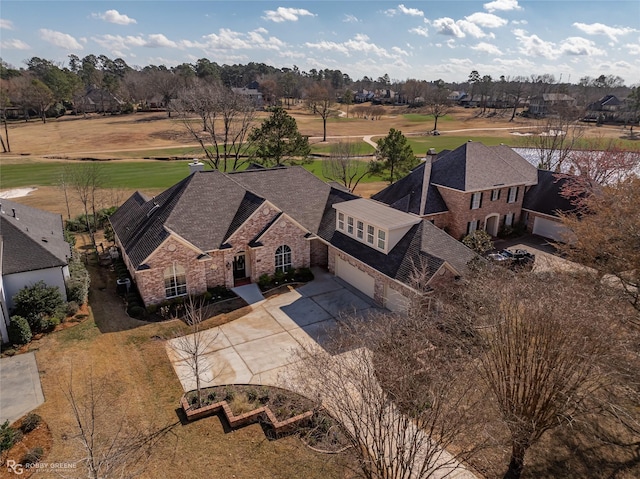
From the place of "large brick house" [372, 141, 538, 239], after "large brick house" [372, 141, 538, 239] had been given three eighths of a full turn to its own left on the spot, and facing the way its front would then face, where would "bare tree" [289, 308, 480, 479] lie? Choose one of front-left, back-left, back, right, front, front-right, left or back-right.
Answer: back

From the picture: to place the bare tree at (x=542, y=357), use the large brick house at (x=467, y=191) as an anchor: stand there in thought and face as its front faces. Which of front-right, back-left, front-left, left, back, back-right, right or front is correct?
front-right

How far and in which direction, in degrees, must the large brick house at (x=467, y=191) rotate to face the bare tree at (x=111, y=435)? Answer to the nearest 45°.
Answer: approximately 45° to its right

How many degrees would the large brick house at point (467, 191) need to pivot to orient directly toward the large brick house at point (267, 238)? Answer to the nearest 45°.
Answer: approximately 90° to its right

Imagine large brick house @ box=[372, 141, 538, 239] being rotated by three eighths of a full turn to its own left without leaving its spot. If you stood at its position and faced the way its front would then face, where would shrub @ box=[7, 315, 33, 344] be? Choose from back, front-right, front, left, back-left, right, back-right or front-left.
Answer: back-left

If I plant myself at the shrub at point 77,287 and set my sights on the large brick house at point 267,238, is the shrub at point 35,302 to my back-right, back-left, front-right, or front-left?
back-right

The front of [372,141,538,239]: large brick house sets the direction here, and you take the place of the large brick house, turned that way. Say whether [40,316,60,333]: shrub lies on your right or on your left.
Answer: on your right

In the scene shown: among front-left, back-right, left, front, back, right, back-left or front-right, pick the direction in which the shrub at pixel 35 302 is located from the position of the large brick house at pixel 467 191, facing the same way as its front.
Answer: right

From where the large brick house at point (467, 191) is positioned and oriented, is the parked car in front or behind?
in front

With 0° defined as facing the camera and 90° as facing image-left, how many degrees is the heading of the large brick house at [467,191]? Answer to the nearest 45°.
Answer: approximately 315°

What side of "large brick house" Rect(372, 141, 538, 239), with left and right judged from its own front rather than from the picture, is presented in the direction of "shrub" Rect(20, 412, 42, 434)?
right

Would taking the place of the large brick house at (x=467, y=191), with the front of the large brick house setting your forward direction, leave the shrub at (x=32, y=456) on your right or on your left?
on your right

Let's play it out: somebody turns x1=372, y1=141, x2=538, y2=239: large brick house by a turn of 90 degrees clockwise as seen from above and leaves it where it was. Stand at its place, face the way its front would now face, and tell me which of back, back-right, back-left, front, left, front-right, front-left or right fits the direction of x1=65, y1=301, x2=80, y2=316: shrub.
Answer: front

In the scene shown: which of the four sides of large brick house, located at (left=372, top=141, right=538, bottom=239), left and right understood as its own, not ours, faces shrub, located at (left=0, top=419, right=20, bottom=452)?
right
